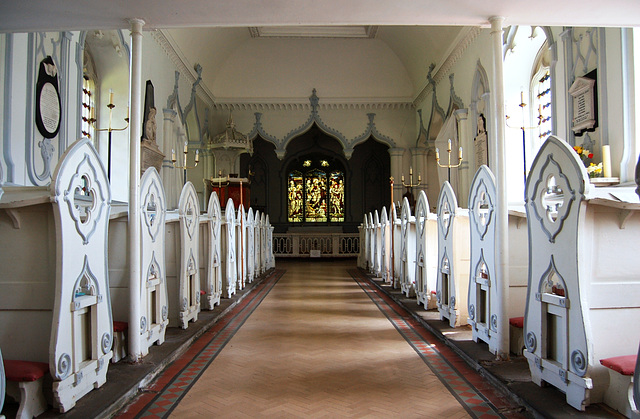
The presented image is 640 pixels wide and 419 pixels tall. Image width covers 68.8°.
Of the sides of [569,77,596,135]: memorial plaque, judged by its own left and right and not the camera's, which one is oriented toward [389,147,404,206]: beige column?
right

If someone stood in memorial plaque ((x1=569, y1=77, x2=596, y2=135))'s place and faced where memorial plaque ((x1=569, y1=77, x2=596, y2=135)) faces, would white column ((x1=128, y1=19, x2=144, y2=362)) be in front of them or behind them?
in front

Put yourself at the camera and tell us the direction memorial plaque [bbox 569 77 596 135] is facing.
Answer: facing the viewer and to the left of the viewer

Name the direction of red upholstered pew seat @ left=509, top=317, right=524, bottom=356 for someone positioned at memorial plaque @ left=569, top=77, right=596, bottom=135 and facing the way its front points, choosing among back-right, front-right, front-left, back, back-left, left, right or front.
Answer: front-left

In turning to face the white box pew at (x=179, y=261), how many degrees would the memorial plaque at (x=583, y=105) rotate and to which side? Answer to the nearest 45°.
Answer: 0° — it already faces it

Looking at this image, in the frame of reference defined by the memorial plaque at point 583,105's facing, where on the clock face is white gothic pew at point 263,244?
The white gothic pew is roughly at 2 o'clock from the memorial plaque.

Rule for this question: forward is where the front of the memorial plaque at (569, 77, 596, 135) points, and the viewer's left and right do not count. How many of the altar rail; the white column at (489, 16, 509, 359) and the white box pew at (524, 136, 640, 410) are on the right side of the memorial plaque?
1

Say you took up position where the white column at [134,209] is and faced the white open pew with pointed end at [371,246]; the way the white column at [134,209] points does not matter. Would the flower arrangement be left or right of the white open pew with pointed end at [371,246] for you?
right

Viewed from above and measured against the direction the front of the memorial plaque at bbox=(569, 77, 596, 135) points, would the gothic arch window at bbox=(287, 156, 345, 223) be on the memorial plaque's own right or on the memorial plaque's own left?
on the memorial plaque's own right

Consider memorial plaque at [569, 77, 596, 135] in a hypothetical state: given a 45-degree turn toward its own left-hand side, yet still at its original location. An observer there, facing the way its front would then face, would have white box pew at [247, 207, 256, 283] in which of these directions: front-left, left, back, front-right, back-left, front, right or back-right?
right

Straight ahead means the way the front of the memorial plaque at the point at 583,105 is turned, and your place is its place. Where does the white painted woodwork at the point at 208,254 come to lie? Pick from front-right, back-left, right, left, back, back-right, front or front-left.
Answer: front

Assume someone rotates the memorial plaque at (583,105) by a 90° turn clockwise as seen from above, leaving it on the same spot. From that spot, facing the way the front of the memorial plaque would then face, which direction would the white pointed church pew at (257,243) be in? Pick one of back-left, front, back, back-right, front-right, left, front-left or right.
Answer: front-left

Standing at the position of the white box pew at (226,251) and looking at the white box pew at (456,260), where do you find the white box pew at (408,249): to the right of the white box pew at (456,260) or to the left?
left
